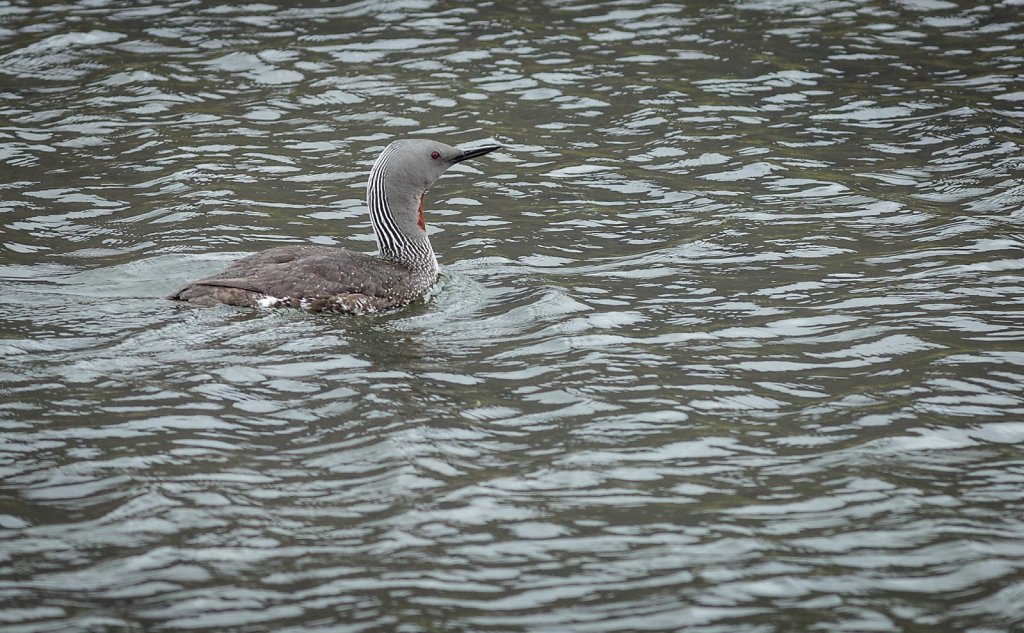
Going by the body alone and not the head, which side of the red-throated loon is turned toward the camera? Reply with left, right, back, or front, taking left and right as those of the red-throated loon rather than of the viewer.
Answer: right
